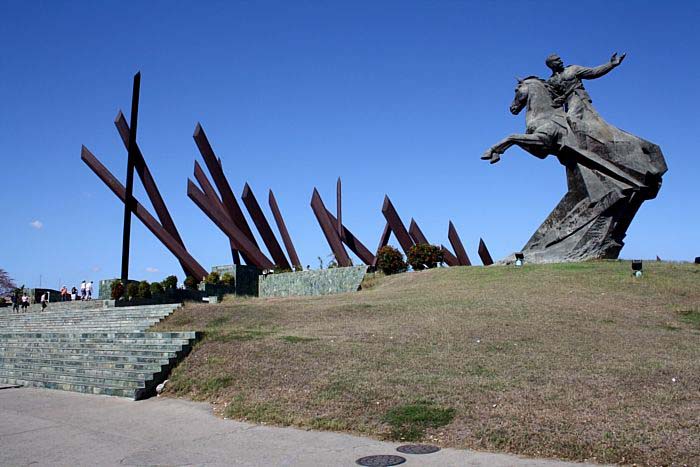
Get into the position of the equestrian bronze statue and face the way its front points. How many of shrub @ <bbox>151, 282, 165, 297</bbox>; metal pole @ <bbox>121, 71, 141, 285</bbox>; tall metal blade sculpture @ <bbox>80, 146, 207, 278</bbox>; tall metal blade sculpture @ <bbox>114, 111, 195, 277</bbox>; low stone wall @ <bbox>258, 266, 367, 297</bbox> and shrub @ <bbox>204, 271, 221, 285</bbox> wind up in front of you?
6

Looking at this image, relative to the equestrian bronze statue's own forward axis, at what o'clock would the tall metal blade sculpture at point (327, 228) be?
The tall metal blade sculpture is roughly at 1 o'clock from the equestrian bronze statue.

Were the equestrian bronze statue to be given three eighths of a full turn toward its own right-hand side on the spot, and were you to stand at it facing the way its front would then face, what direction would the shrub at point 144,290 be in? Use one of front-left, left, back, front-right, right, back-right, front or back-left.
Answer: back-left

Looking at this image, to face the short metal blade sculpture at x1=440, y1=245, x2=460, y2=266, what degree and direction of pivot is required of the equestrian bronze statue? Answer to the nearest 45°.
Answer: approximately 45° to its right

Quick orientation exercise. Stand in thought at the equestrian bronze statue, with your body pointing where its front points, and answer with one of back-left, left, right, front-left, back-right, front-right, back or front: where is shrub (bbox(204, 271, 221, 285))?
front

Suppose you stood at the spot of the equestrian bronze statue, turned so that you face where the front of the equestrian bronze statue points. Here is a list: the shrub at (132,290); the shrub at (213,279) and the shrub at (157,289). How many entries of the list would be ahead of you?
3

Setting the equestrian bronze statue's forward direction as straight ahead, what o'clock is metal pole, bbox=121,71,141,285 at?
The metal pole is roughly at 12 o'clock from the equestrian bronze statue.

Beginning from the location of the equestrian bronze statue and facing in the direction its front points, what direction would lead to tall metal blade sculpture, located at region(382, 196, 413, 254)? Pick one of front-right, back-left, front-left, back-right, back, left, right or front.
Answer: front-right

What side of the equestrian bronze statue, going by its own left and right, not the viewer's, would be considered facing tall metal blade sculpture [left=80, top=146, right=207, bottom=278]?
front

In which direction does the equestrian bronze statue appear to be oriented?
to the viewer's left

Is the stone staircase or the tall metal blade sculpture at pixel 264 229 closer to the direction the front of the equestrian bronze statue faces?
the tall metal blade sculpture

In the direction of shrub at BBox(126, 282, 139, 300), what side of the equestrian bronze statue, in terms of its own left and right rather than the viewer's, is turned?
front

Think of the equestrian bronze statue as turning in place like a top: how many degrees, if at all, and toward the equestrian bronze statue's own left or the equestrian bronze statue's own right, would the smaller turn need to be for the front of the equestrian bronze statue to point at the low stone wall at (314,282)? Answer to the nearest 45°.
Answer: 0° — it already faces it

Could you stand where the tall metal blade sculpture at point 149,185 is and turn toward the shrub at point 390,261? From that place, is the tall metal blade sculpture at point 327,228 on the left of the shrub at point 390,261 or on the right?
left

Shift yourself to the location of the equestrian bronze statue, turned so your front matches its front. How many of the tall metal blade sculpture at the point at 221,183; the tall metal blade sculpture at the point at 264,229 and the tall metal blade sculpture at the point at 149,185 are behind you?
0

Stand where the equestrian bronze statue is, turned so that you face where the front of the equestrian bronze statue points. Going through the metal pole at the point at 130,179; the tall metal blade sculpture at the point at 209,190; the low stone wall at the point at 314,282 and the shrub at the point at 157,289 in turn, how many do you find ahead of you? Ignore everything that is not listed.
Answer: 4
